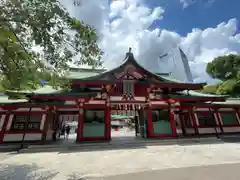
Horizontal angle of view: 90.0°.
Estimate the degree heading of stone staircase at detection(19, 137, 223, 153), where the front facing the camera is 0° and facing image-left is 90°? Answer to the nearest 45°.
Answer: approximately 0°

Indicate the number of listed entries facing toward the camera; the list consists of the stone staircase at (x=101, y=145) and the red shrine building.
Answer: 2

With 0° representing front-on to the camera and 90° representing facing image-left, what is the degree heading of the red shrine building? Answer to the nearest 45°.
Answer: approximately 0°

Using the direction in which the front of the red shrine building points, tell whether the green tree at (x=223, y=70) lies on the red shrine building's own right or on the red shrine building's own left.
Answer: on the red shrine building's own left
